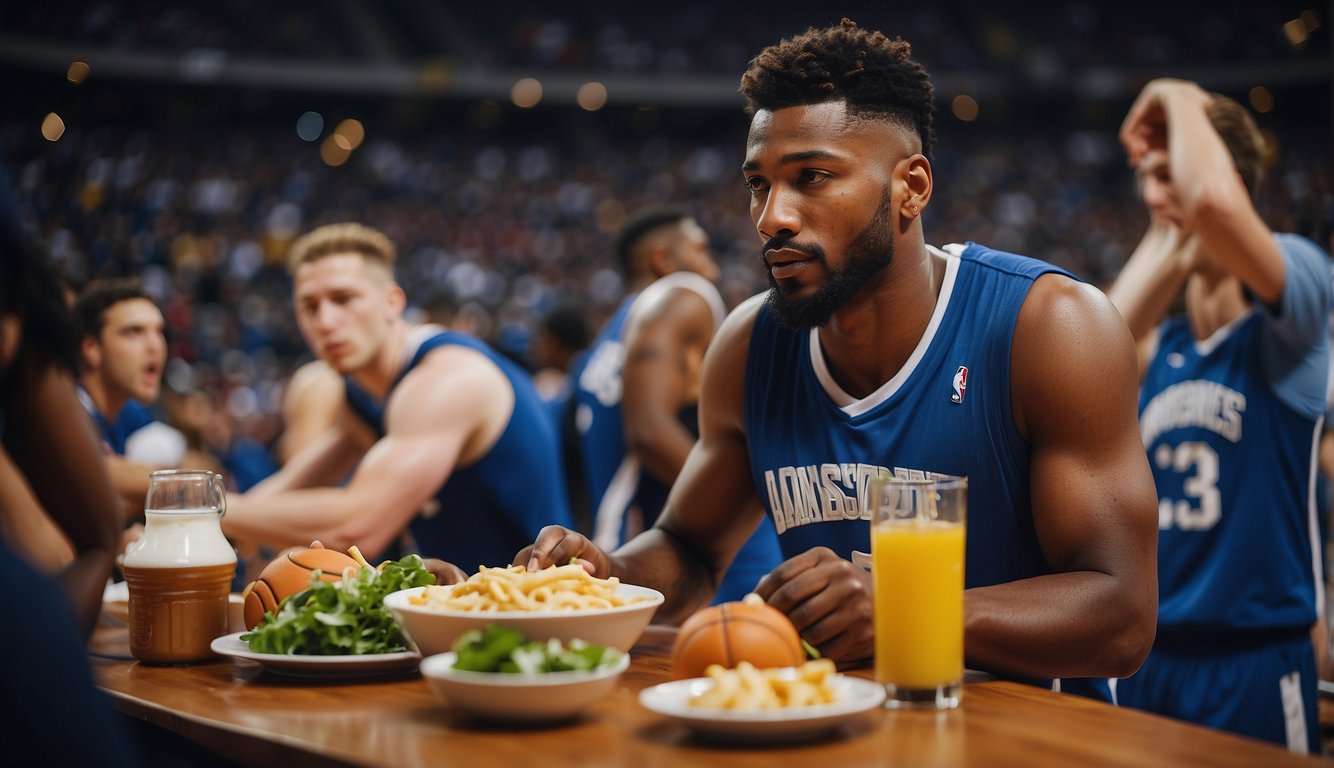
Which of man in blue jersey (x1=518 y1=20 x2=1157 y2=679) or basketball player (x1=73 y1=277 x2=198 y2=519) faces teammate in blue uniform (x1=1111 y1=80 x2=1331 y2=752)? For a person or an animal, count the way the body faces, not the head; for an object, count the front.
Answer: the basketball player

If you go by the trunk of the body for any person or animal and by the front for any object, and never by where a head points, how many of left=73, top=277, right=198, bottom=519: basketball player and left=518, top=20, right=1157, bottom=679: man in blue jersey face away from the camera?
0

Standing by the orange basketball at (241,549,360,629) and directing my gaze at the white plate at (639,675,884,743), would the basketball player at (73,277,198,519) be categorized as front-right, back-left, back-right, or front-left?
back-left

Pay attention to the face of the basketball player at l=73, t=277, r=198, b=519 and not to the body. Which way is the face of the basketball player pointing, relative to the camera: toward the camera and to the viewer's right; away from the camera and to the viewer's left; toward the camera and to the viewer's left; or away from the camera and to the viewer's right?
toward the camera and to the viewer's right

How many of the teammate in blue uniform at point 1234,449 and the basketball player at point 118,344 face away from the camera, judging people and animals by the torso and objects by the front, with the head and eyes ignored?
0

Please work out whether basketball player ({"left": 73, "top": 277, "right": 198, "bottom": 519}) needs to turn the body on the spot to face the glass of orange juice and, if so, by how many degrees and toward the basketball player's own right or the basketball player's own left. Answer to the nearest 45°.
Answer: approximately 45° to the basketball player's own right

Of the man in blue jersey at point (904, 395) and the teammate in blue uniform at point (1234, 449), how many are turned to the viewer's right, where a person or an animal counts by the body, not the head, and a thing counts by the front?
0

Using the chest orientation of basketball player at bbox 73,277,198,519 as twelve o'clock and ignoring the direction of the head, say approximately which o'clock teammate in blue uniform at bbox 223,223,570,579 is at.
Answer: The teammate in blue uniform is roughly at 12 o'clock from the basketball player.

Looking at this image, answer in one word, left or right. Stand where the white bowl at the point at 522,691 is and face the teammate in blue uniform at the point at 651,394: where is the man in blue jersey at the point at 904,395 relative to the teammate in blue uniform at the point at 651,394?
right

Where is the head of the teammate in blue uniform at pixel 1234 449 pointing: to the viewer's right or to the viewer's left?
to the viewer's left

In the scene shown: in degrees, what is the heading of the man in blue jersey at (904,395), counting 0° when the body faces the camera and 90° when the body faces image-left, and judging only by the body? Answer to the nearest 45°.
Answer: approximately 45°

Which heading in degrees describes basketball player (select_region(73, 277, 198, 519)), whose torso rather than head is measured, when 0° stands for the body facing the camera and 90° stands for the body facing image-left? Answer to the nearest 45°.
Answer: approximately 315°

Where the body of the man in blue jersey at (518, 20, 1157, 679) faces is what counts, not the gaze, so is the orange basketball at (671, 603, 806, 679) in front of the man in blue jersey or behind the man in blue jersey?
in front

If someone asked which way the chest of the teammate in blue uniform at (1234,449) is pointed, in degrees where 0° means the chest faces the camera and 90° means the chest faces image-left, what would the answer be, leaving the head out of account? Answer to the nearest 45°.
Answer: approximately 45°

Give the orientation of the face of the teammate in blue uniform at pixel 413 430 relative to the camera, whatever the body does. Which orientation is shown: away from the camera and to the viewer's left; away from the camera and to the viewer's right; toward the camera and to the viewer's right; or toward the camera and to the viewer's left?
toward the camera and to the viewer's left

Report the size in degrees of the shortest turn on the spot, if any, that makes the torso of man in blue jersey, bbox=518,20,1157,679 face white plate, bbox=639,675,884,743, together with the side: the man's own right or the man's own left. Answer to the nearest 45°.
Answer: approximately 45° to the man's own left

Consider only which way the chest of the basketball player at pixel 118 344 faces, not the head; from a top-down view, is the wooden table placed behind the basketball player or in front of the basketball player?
in front
